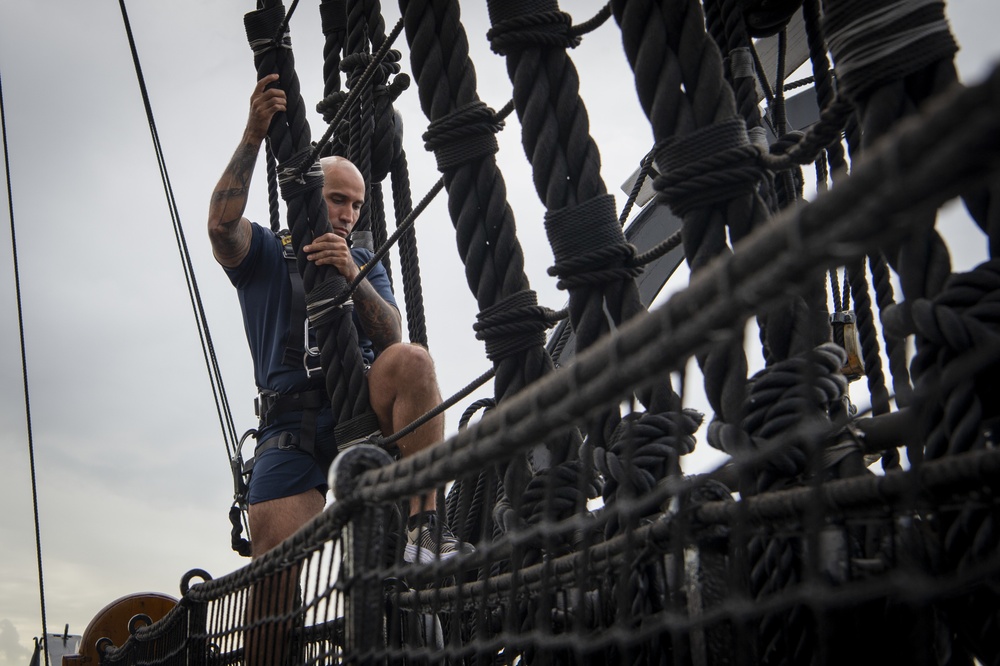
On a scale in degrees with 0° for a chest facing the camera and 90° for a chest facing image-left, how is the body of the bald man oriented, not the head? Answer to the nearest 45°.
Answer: approximately 315°

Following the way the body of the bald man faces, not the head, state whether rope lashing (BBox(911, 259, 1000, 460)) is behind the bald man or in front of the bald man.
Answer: in front

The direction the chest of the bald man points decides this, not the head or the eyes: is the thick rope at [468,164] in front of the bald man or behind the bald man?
in front
